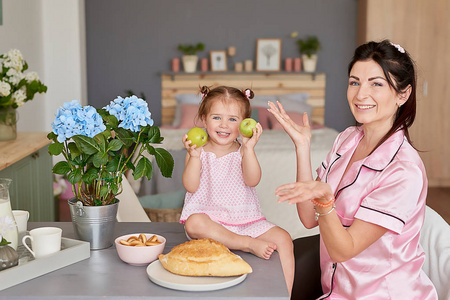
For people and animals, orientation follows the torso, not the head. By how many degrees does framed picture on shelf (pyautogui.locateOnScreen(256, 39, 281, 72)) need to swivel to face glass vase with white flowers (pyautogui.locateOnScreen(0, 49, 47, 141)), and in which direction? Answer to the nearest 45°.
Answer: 0° — it already faces it

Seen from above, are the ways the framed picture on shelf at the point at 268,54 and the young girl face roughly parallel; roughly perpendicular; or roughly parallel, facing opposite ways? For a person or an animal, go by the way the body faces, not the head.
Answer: roughly parallel

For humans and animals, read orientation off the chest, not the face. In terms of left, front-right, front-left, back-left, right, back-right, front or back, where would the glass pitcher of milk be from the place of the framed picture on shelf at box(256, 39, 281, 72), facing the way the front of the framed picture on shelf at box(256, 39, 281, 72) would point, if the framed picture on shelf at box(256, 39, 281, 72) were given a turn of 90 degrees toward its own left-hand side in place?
right

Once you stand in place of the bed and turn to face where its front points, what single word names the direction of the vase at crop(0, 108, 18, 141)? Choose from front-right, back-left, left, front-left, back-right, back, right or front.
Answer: front-right

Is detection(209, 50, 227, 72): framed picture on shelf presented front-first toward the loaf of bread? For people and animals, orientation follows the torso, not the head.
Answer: yes

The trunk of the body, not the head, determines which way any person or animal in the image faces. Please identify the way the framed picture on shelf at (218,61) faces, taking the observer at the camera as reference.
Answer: facing the viewer

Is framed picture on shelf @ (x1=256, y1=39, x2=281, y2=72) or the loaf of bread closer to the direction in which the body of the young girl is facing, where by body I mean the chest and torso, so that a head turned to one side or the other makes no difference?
the loaf of bread

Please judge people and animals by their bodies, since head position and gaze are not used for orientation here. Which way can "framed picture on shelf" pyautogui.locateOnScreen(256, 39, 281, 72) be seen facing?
toward the camera

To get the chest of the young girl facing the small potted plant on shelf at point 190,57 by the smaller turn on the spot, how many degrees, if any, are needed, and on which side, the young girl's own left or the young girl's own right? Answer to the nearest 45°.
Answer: approximately 180°

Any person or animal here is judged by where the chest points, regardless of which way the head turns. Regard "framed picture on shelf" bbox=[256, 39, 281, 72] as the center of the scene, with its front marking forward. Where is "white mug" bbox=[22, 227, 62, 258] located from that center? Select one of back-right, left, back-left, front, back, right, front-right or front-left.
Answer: front

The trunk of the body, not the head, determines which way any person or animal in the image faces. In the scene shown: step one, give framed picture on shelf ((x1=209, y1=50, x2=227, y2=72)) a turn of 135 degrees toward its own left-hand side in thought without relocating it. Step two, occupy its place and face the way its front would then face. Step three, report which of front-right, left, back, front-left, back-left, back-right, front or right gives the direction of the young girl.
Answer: back-right

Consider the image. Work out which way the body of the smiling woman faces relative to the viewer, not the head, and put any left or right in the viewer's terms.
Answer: facing the viewer and to the left of the viewer

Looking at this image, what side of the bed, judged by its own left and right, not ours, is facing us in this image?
front

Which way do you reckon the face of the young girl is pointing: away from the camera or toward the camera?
toward the camera
